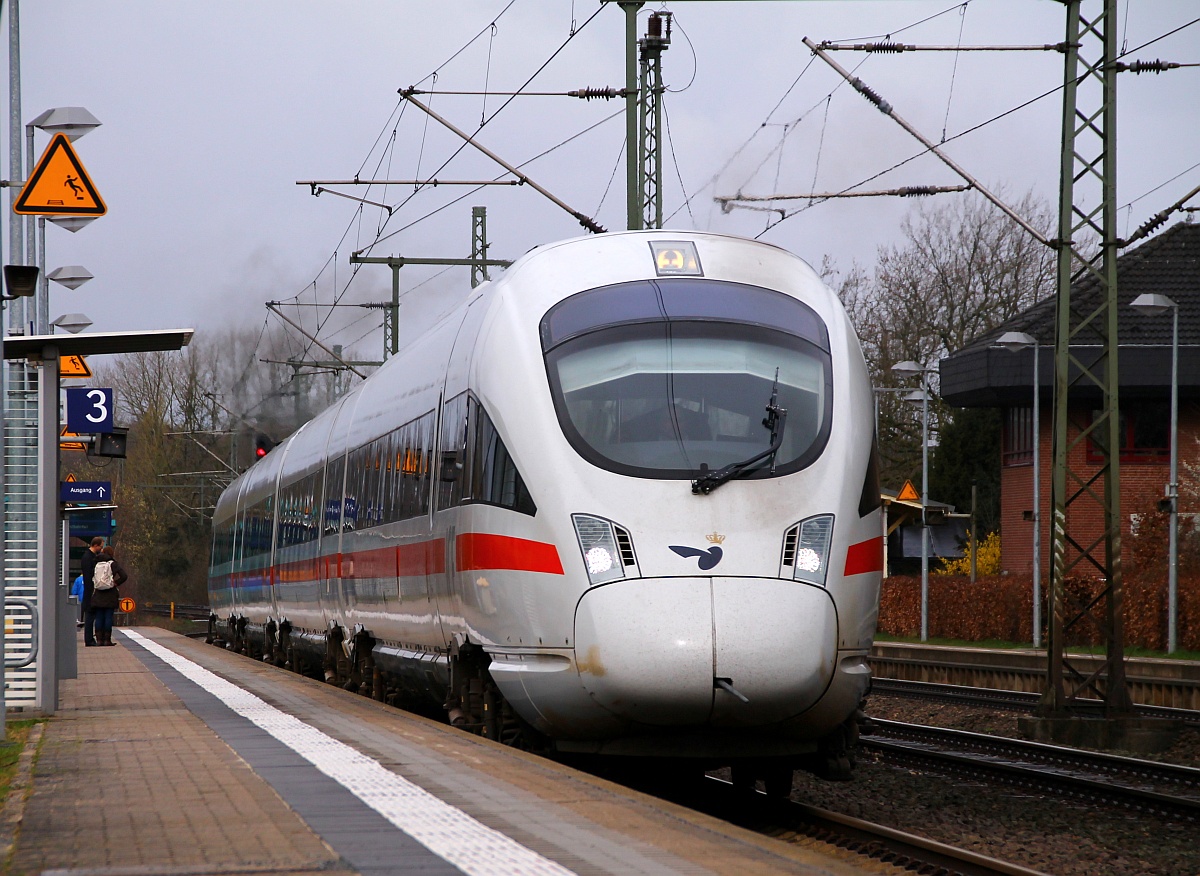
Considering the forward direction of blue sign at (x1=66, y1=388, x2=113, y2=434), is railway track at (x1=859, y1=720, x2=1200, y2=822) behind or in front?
in front

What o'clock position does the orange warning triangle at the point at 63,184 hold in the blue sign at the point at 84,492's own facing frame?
The orange warning triangle is roughly at 12 o'clock from the blue sign.

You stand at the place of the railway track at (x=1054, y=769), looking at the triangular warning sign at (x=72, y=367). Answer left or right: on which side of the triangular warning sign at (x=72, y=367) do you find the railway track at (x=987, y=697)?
right

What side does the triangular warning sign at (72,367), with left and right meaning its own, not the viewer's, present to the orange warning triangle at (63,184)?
front

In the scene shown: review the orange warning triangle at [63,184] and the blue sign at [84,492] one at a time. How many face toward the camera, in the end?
2
